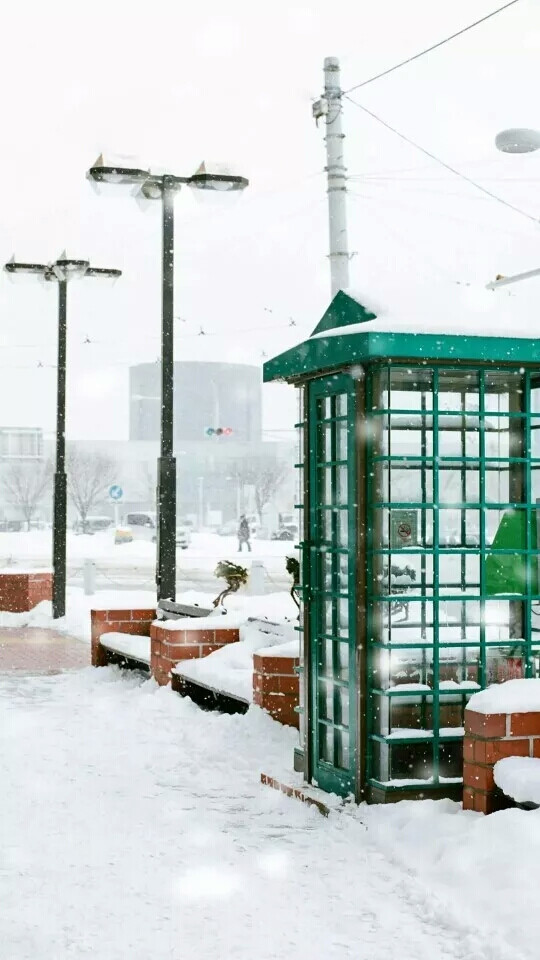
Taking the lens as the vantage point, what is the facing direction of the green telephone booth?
facing the viewer and to the left of the viewer

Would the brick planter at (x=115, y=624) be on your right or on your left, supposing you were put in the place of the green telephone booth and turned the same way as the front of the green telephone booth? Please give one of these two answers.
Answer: on your right

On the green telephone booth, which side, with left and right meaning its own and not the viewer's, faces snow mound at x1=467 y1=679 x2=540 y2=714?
left

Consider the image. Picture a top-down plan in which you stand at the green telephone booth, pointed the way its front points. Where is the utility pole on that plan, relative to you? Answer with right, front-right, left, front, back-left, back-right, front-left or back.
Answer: back-right

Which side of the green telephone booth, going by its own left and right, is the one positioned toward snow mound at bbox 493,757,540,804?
left

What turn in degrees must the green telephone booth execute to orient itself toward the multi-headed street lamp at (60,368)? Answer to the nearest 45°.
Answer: approximately 90° to its right
